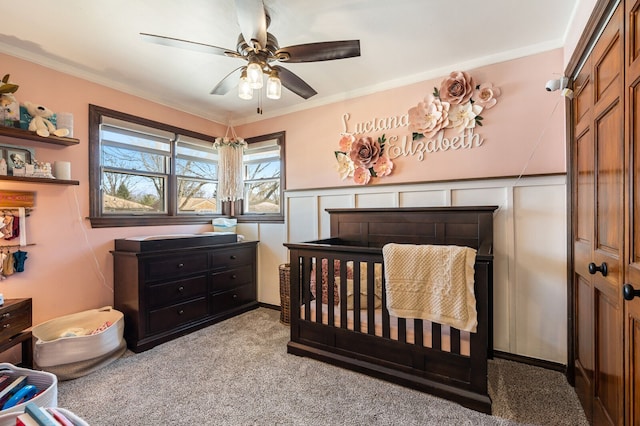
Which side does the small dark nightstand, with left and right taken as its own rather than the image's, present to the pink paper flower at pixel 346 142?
left

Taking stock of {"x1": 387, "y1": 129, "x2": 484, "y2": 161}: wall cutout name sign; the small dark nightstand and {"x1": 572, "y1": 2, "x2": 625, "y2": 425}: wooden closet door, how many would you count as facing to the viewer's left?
1

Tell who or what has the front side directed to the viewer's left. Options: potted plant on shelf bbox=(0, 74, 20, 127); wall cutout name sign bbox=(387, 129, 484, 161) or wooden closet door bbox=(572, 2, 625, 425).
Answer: the wooden closet door

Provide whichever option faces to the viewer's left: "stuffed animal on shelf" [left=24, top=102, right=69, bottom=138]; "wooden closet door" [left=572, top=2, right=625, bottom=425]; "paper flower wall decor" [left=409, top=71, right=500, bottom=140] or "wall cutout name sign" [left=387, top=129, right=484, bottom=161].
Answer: the wooden closet door

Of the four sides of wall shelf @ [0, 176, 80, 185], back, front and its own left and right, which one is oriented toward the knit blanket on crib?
front
